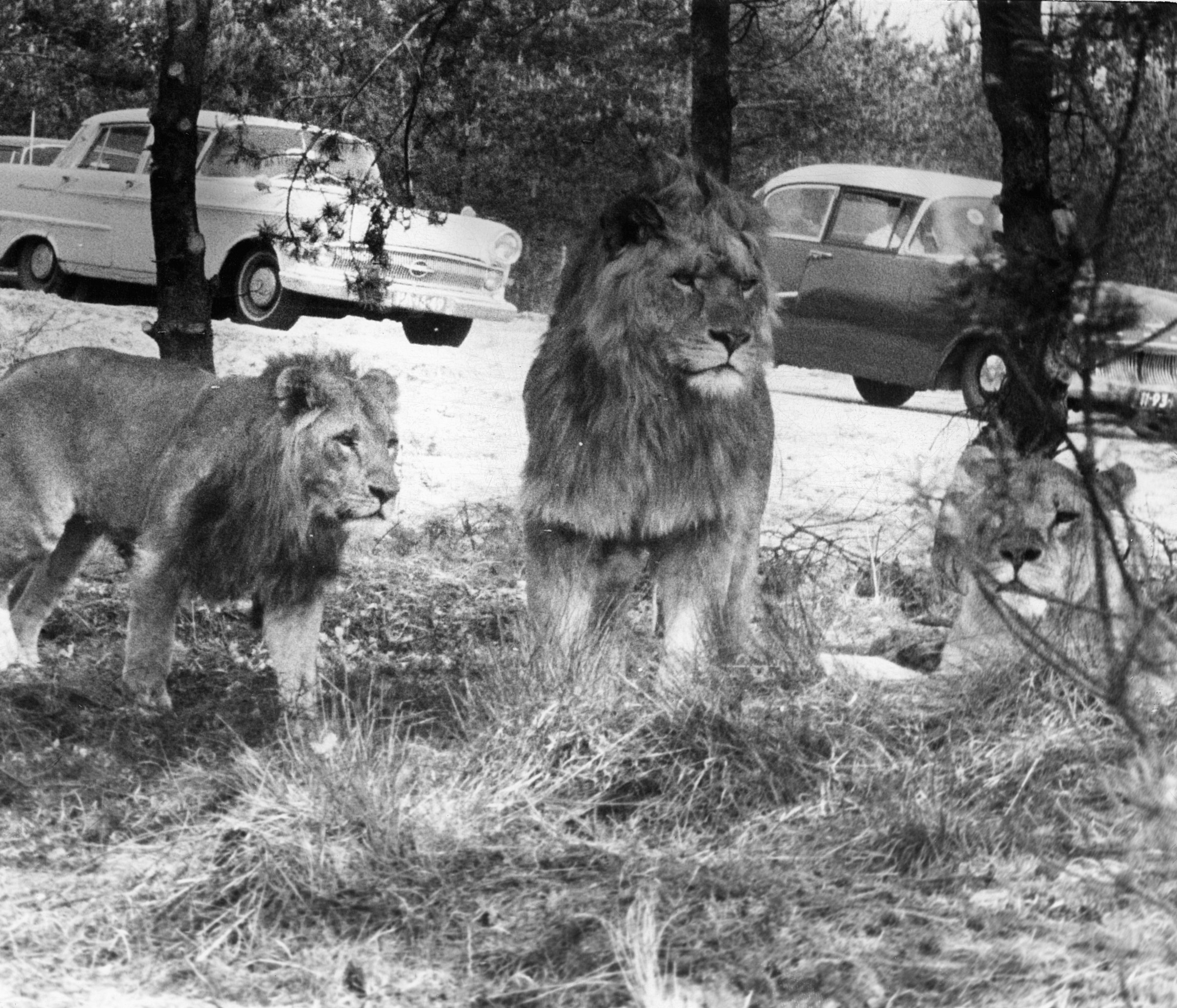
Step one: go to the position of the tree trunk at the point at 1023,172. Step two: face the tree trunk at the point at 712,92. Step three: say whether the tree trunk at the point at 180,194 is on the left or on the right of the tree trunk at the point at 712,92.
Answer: left

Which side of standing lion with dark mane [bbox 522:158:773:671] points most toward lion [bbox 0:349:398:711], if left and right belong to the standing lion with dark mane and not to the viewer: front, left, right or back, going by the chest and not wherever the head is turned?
right

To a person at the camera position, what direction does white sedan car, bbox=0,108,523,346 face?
facing the viewer and to the right of the viewer

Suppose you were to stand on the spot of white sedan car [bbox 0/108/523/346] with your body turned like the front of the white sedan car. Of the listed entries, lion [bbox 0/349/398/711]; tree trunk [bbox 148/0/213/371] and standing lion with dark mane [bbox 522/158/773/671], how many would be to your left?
0

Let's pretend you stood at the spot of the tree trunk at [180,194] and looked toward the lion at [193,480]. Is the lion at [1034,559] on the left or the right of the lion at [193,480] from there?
left

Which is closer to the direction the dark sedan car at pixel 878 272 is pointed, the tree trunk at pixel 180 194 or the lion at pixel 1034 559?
the lion

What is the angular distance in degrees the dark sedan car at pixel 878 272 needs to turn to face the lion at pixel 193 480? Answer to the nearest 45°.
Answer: approximately 90° to its right

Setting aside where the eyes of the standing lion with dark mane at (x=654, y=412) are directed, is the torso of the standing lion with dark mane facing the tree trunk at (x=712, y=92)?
no

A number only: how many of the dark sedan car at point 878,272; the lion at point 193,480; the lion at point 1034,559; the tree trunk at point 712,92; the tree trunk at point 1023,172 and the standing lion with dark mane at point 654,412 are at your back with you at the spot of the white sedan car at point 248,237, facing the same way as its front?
0

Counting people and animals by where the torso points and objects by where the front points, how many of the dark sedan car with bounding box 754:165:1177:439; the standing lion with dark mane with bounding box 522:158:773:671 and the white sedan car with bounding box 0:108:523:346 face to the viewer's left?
0

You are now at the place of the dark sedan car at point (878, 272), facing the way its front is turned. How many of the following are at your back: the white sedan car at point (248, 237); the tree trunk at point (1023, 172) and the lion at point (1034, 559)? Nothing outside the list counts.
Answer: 1

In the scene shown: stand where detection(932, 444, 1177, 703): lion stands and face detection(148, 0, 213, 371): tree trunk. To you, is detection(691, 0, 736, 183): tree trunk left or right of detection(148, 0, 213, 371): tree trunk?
right

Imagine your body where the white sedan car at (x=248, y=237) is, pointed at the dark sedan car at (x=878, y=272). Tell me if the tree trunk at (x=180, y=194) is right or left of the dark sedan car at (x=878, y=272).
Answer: right

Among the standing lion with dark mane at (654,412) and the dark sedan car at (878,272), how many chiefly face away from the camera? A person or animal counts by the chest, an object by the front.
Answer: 0

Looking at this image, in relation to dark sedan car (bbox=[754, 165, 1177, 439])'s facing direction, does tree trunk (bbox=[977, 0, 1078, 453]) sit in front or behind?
in front

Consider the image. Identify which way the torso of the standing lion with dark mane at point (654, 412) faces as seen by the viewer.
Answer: toward the camera

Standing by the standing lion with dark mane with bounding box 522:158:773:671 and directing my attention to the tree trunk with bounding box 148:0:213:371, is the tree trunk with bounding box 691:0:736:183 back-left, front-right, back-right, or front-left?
front-right

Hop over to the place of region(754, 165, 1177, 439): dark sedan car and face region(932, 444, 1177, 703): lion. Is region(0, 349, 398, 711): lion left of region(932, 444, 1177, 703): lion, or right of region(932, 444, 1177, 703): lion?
right

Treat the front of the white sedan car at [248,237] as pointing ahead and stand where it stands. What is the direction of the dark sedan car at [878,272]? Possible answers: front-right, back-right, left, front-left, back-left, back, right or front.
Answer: front

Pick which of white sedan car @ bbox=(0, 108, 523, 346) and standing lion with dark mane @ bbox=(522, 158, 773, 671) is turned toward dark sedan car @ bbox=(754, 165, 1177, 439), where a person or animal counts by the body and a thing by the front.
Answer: the white sedan car
